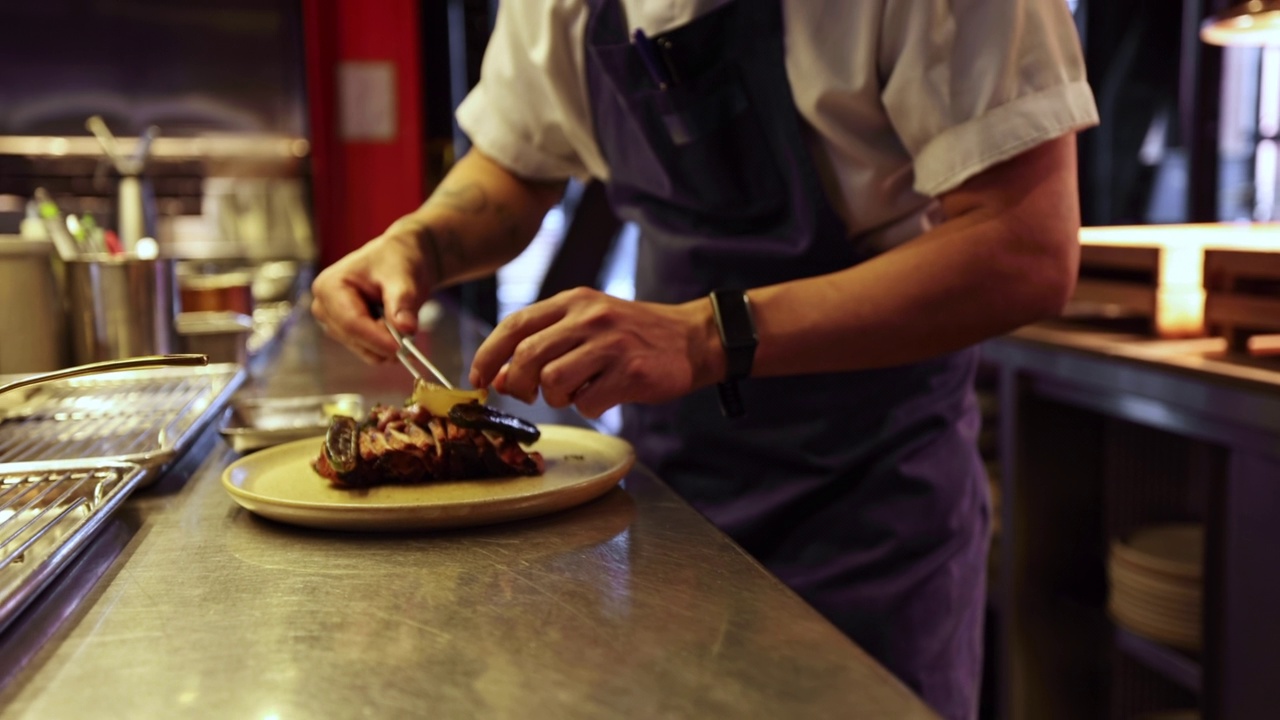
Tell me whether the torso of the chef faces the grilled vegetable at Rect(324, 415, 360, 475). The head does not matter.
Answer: yes

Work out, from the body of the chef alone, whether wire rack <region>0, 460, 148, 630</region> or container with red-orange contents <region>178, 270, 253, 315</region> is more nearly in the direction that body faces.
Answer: the wire rack

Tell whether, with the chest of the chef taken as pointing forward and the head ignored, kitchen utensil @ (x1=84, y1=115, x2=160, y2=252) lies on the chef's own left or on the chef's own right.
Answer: on the chef's own right

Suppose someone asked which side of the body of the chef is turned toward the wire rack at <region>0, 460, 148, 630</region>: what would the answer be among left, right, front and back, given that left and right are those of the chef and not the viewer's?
front

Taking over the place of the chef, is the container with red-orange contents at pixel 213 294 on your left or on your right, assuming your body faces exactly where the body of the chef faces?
on your right

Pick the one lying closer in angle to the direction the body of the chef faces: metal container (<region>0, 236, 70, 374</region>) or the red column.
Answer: the metal container

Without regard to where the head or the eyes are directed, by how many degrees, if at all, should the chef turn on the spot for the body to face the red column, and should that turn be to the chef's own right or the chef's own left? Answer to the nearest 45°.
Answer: approximately 90° to the chef's own right

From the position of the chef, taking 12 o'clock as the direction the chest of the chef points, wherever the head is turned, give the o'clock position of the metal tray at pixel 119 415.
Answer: The metal tray is roughly at 1 o'clock from the chef.

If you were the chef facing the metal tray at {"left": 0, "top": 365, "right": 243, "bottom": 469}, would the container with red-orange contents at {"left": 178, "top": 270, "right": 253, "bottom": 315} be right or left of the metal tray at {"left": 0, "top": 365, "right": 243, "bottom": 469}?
right

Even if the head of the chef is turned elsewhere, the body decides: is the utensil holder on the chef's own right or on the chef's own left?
on the chef's own right

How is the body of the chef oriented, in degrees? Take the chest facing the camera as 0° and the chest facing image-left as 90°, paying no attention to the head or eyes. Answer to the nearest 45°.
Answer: approximately 45°

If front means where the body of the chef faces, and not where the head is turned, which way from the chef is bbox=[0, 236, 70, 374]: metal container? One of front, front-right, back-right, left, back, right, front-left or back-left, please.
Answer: front-right

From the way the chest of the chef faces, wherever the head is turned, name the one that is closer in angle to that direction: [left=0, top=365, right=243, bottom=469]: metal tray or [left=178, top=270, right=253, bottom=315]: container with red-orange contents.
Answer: the metal tray

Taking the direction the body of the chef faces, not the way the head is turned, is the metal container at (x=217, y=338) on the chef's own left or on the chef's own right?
on the chef's own right

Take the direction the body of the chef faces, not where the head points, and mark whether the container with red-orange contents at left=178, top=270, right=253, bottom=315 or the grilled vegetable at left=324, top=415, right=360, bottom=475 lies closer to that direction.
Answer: the grilled vegetable
